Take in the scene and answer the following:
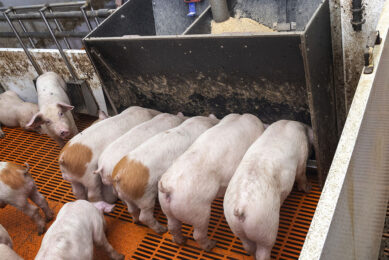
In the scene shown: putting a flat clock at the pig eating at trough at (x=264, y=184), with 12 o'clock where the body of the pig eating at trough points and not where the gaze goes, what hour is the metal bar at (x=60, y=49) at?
The metal bar is roughly at 9 o'clock from the pig eating at trough.

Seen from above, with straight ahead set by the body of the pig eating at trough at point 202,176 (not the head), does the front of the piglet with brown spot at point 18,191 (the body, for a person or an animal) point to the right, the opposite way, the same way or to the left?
the opposite way

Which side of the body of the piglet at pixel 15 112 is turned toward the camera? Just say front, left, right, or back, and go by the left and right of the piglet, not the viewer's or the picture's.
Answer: right

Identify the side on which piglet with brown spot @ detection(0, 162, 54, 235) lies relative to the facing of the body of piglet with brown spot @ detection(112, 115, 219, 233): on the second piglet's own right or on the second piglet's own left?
on the second piglet's own left

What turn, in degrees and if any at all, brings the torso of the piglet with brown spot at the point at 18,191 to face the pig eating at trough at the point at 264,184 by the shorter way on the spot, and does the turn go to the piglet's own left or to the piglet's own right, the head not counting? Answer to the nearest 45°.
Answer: approximately 135° to the piglet's own left

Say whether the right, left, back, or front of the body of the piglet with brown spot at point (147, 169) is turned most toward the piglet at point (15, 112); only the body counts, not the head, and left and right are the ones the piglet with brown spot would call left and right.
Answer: left

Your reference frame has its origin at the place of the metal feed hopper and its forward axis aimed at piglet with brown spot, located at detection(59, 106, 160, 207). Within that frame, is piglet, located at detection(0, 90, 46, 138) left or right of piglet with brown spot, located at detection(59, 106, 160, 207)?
right

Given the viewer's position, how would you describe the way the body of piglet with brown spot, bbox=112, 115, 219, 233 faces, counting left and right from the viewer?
facing away from the viewer and to the right of the viewer

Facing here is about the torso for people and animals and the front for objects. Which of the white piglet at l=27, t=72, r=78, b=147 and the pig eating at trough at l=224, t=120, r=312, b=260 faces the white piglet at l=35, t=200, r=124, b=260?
the white piglet at l=27, t=72, r=78, b=147

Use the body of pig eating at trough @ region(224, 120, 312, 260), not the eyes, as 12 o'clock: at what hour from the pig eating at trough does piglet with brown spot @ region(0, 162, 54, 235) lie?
The piglet with brown spot is roughly at 8 o'clock from the pig eating at trough.

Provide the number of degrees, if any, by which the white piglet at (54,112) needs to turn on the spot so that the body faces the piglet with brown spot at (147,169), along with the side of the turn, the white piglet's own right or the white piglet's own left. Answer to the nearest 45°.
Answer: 0° — it already faces it
